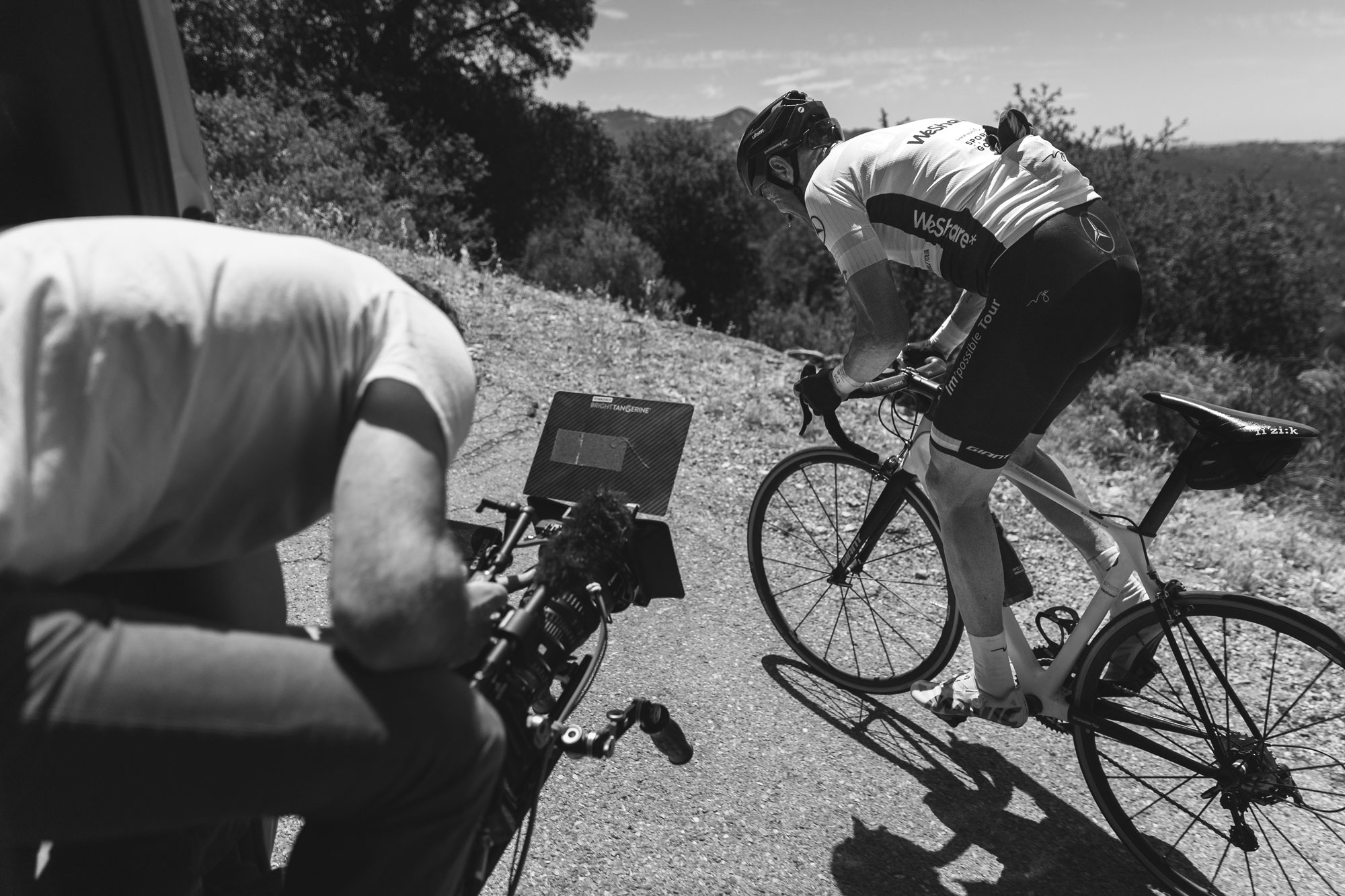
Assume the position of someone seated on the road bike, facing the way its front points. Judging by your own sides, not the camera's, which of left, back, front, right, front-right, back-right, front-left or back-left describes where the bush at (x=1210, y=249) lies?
front-right

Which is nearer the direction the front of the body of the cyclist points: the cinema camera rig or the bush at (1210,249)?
the bush

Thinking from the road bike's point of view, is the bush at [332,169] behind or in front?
in front

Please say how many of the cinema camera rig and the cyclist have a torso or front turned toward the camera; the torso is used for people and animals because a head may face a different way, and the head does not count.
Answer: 0

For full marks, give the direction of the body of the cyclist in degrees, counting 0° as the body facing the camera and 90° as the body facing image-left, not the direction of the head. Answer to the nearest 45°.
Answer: approximately 135°

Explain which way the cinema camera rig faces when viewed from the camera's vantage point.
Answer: facing away from the viewer and to the right of the viewer

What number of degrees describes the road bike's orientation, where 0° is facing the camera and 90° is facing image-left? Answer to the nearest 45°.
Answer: approximately 135°

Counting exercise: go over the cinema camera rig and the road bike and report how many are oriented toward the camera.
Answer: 0

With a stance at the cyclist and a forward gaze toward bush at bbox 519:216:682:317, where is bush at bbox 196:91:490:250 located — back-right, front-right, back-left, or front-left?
front-left

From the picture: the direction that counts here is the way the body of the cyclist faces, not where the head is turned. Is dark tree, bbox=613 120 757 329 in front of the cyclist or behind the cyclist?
in front

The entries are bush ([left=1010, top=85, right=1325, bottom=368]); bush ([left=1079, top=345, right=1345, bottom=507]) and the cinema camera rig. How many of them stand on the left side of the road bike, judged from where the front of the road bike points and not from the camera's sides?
1

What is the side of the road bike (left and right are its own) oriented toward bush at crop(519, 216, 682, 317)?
front
